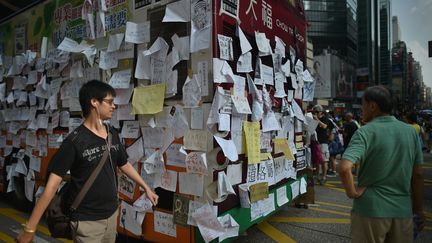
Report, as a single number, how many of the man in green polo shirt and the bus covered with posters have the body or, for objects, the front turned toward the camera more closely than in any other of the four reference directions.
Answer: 0

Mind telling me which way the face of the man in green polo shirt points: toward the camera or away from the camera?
away from the camera

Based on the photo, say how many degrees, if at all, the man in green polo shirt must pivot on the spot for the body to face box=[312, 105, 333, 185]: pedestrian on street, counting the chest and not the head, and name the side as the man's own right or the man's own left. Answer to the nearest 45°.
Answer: approximately 45° to the man's own right

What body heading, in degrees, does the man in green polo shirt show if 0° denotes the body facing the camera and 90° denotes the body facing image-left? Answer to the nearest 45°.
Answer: approximately 135°

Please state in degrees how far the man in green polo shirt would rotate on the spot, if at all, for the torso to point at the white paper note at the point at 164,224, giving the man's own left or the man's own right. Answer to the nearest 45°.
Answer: approximately 45° to the man's own left

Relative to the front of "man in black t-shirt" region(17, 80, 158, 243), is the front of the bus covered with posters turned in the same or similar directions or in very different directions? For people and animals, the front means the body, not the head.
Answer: very different directions
